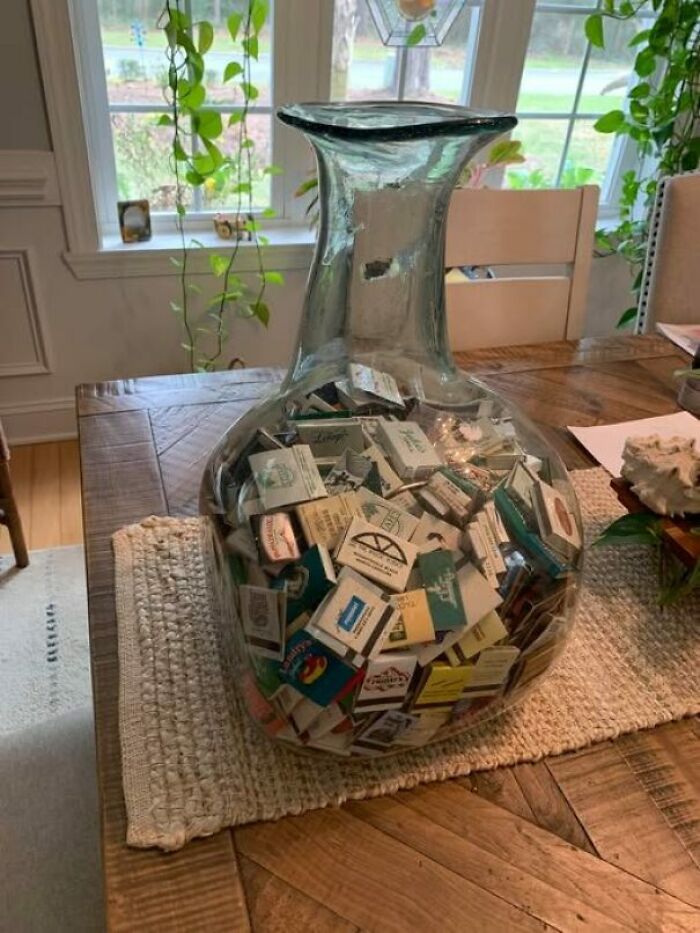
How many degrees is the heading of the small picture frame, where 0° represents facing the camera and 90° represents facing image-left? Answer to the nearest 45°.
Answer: approximately 0°

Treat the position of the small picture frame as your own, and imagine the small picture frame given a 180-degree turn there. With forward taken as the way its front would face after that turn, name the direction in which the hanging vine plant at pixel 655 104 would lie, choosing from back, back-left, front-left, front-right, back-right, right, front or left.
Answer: right

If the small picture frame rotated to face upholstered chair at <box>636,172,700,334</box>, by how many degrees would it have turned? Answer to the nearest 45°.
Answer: approximately 45° to its left

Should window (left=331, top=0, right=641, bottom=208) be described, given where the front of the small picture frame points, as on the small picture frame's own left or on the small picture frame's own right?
on the small picture frame's own left

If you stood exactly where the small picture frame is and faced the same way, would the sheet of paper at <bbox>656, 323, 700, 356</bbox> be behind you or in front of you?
in front

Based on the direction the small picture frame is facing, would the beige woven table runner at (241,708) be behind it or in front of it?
in front

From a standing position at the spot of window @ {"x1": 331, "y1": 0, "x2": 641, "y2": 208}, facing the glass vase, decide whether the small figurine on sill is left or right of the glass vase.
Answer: right

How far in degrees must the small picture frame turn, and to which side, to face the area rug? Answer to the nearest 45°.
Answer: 0° — it already faces it
